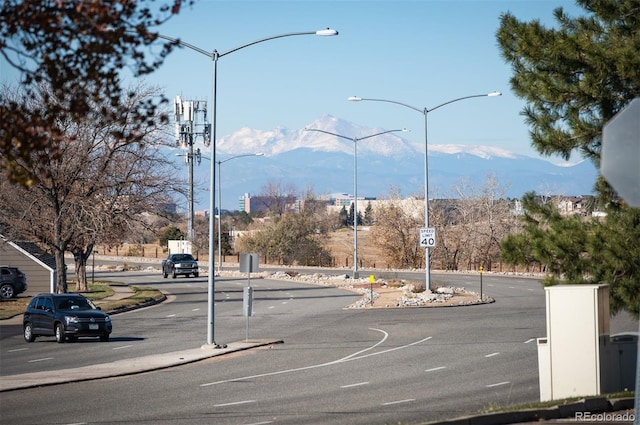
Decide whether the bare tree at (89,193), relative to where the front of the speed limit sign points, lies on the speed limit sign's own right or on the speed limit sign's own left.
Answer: on the speed limit sign's own right

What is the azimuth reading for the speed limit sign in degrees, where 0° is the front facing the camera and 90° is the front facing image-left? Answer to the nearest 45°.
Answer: approximately 0°

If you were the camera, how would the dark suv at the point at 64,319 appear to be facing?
facing the viewer and to the right of the viewer

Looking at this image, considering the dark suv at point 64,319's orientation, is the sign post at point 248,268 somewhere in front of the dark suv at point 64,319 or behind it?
in front

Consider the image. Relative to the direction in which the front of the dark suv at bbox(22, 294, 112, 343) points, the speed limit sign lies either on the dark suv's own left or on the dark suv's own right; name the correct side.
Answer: on the dark suv's own left

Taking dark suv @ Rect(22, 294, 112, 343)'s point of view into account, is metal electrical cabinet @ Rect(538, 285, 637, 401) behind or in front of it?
in front

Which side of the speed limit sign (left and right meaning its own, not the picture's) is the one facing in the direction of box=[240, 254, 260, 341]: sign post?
front

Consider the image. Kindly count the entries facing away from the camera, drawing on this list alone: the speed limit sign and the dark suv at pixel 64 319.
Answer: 0

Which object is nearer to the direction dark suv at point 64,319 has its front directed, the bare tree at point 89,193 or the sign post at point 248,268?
the sign post

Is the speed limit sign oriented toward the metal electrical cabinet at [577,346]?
yes

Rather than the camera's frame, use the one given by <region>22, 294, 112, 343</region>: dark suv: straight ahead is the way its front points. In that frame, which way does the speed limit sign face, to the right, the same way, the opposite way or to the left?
to the right
